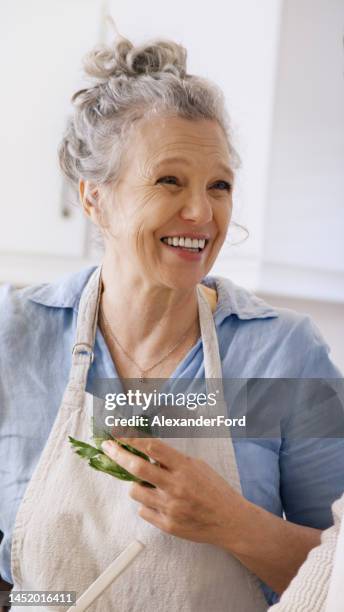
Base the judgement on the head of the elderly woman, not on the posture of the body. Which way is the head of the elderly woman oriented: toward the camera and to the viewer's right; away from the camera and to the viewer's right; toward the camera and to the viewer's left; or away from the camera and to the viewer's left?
toward the camera and to the viewer's right

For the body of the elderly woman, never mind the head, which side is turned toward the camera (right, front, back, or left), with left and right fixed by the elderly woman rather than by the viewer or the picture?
front
